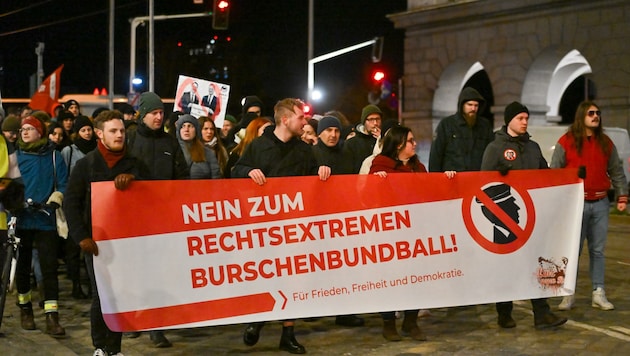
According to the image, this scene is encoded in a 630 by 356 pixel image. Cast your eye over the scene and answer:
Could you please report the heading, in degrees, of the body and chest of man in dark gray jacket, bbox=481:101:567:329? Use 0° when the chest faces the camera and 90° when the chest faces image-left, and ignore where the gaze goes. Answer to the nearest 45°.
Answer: approximately 315°

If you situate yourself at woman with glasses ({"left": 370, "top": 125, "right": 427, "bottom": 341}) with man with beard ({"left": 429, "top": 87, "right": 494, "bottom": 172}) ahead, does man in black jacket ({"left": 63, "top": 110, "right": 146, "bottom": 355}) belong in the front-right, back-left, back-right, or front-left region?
back-left

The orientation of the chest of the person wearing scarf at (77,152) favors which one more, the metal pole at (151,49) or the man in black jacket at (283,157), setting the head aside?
the man in black jacket

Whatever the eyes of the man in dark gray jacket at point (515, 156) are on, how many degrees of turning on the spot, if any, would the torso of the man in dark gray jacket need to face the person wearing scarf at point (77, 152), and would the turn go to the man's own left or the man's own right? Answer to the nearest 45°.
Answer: approximately 135° to the man's own right

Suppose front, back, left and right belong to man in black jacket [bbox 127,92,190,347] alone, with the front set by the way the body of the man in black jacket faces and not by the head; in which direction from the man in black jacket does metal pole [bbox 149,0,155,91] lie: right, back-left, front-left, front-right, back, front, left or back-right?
back-left

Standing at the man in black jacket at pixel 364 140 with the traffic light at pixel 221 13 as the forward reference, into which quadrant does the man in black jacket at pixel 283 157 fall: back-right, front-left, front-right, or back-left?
back-left

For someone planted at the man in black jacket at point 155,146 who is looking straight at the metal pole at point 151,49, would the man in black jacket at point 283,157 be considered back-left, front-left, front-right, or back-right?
back-right
